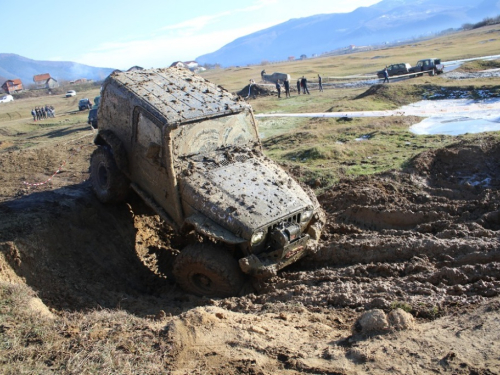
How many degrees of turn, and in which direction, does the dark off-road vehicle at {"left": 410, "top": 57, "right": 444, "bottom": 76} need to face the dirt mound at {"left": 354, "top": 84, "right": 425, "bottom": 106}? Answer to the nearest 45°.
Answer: approximately 90° to its left

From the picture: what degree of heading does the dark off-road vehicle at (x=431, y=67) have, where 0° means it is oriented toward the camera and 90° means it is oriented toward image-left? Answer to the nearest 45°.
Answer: approximately 90°

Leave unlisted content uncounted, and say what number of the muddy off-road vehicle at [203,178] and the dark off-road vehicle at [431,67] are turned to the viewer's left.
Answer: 1

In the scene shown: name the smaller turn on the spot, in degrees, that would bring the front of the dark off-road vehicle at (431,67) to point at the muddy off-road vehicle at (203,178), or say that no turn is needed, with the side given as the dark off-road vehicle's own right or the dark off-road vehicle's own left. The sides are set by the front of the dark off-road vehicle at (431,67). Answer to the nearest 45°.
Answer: approximately 90° to the dark off-road vehicle's own left

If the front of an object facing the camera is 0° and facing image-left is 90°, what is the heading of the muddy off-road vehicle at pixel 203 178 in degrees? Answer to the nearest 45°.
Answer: approximately 315°

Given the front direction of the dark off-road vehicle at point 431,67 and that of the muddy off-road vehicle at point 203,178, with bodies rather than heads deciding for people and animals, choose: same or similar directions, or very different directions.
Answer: very different directions

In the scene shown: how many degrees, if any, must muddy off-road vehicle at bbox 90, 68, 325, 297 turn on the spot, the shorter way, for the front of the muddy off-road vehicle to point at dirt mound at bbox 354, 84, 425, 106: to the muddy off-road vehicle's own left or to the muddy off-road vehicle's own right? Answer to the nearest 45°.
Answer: approximately 90° to the muddy off-road vehicle's own left

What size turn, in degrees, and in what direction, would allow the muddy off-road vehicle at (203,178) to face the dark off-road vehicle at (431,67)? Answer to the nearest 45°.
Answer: approximately 90° to its left
